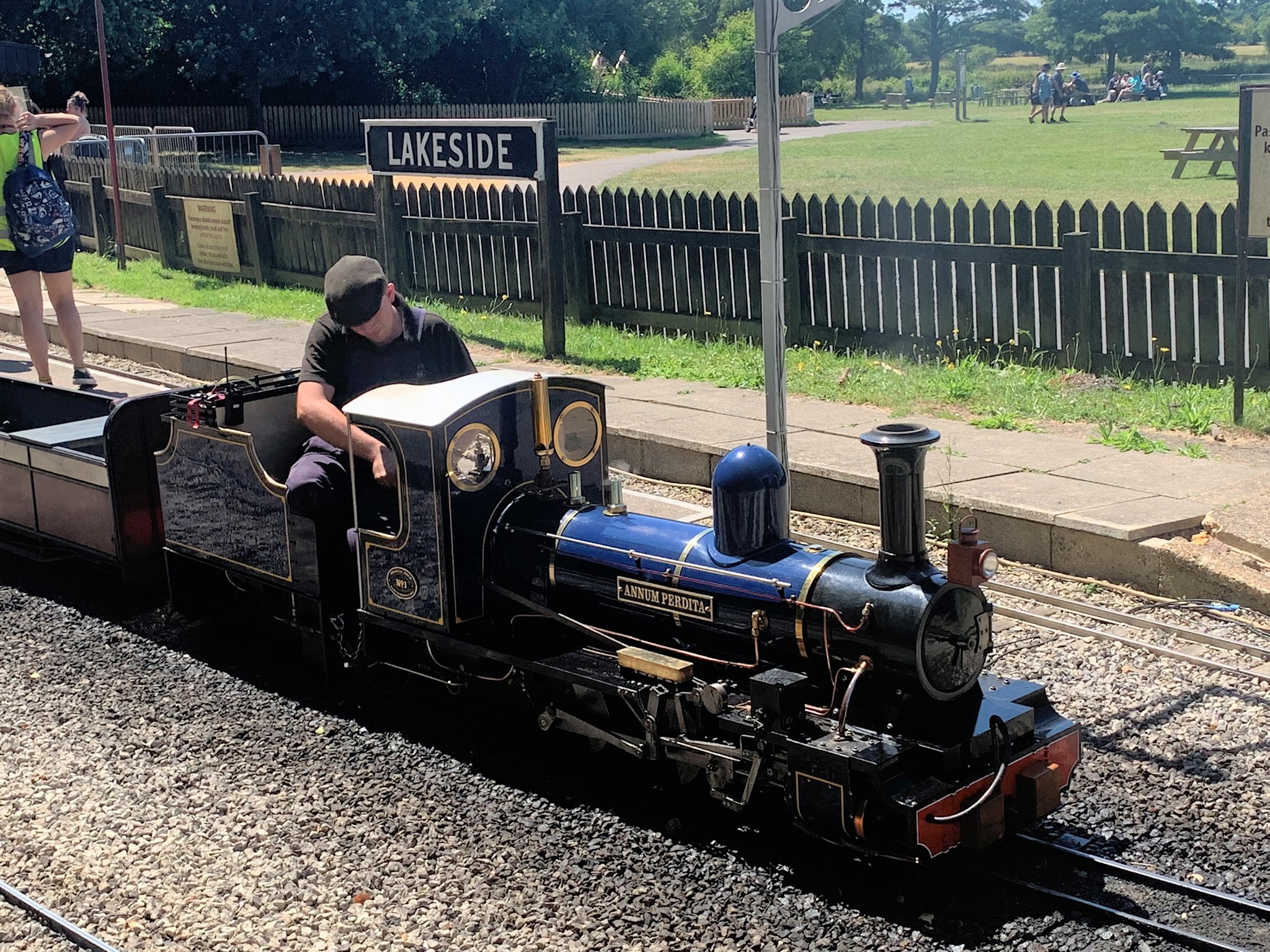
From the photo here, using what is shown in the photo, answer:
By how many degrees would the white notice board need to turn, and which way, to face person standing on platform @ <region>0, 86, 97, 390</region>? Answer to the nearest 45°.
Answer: approximately 90° to its right

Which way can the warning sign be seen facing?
toward the camera

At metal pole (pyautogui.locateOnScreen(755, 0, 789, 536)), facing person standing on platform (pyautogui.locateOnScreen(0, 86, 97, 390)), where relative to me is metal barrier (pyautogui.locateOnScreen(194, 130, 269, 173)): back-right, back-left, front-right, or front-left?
front-right

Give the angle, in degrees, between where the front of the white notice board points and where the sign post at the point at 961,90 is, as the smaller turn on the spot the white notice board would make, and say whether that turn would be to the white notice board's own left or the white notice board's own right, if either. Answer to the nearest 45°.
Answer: approximately 180°

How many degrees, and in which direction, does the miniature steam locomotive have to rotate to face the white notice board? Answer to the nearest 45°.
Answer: approximately 90° to its left

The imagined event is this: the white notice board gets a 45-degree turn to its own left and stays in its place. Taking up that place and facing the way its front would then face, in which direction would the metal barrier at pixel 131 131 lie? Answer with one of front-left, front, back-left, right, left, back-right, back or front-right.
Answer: back

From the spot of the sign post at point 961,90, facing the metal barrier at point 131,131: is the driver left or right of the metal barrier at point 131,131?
left

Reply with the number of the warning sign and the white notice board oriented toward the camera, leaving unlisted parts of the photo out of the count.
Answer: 2

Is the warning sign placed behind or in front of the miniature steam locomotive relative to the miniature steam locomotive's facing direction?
behind

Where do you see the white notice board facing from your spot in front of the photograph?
facing the viewer

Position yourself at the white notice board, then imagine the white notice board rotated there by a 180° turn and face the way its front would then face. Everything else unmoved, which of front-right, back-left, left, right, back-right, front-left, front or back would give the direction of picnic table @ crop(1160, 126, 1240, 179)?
front

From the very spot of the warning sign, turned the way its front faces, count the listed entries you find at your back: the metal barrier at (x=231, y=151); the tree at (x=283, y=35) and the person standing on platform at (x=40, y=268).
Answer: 2

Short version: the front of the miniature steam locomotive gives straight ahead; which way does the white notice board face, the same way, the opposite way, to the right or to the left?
to the right

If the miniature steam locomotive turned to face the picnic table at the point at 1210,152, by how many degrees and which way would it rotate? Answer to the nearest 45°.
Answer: approximately 90° to its left

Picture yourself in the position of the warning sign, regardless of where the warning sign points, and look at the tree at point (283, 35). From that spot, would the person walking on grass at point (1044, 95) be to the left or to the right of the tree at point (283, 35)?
right

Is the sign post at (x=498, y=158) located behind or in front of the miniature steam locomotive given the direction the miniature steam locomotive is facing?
behind
